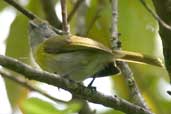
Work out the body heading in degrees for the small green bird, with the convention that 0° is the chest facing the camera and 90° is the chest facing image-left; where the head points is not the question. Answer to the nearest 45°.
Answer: approximately 90°

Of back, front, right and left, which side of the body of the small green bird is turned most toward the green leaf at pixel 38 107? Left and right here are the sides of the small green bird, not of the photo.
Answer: left
